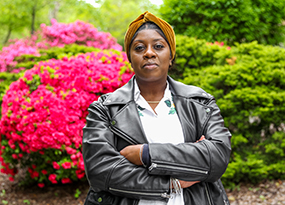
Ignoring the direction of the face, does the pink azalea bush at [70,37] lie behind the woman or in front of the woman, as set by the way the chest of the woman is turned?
behind

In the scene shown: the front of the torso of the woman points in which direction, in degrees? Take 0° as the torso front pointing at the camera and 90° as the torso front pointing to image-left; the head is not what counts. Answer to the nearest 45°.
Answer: approximately 0°

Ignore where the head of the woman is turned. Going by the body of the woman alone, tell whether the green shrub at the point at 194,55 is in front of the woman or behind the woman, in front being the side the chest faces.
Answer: behind

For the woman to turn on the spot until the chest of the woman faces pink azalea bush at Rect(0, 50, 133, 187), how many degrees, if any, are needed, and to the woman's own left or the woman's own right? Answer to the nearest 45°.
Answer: approximately 135° to the woman's own right

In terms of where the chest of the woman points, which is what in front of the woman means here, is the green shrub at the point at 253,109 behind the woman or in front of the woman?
behind
